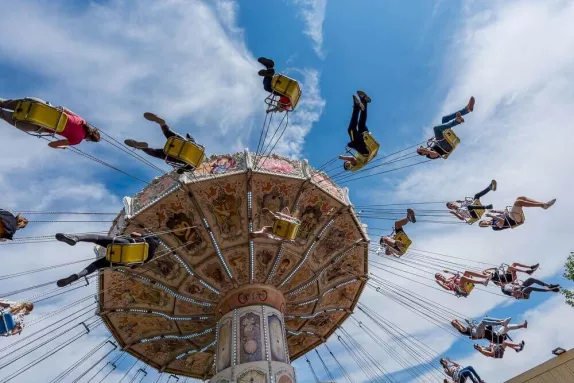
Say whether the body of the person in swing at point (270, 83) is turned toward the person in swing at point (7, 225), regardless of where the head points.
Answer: yes

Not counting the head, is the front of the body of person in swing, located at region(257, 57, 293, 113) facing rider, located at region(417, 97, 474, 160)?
no

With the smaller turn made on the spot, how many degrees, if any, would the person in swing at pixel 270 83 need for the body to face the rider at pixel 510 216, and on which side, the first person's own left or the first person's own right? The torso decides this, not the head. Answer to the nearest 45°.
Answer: approximately 135° to the first person's own right

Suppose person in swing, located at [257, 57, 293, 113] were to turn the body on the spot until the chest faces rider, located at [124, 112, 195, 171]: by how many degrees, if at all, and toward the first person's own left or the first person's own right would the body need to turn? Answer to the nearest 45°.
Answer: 0° — they already face them

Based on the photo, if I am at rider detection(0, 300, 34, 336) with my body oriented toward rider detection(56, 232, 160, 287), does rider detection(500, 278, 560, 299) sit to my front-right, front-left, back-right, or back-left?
front-left

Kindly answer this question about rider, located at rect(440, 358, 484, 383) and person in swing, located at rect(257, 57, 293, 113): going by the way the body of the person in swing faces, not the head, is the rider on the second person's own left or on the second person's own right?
on the second person's own right

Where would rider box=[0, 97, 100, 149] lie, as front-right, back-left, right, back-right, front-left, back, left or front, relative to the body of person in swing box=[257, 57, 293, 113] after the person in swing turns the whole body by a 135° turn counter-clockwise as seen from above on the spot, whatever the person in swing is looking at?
back-right

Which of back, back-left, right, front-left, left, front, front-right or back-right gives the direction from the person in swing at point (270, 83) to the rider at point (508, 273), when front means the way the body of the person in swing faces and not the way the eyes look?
back-right

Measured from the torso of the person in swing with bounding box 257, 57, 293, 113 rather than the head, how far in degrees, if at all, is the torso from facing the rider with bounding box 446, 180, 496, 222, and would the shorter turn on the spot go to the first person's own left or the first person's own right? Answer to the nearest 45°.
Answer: approximately 135° to the first person's own right

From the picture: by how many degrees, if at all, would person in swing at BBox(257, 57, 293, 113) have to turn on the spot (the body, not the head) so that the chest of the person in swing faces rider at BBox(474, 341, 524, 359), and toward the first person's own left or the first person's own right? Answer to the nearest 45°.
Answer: approximately 135° to the first person's own right

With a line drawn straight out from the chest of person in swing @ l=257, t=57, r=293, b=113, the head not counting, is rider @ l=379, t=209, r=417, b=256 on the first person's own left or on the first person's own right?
on the first person's own right
